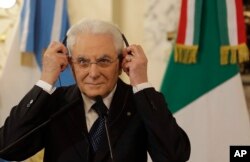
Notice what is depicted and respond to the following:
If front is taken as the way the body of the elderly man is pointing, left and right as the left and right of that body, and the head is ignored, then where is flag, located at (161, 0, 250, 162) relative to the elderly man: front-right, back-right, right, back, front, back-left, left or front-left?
back-left

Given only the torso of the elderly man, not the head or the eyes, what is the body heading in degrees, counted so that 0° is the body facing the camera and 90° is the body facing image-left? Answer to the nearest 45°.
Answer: approximately 0°

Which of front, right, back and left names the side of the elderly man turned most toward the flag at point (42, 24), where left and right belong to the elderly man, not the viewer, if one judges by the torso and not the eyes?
back
